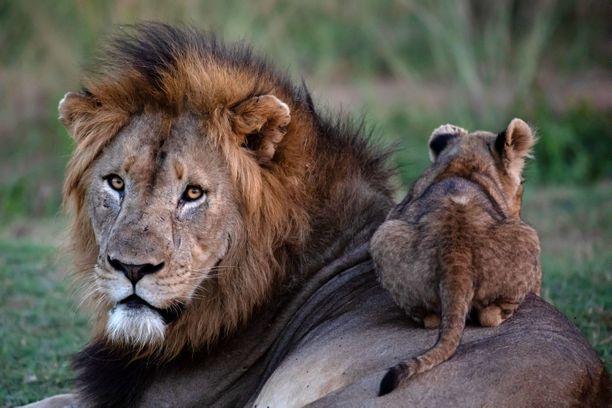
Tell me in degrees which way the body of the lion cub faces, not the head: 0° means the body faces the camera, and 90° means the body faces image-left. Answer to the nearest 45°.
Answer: approximately 180°
